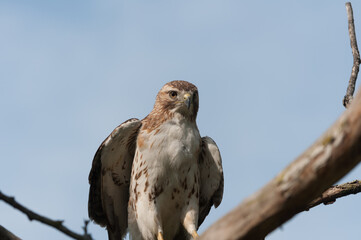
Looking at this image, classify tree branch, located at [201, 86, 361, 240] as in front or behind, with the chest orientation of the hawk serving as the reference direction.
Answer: in front

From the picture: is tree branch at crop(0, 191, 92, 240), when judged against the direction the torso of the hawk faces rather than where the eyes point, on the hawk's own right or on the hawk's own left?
on the hawk's own right

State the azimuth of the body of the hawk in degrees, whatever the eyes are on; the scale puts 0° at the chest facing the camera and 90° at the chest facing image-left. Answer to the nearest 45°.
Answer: approximately 315°

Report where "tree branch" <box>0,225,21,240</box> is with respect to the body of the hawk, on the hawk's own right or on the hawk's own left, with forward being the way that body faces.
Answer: on the hawk's own right
